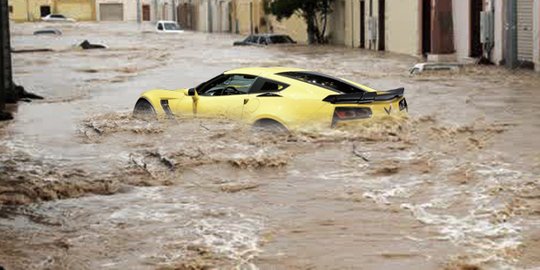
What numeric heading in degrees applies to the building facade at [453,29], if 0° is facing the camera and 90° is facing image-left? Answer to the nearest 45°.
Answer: approximately 45°

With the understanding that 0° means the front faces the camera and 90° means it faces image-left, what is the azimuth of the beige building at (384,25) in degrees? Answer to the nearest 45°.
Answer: approximately 45°

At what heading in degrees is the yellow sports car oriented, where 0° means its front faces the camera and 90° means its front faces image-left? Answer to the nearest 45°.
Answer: approximately 135°

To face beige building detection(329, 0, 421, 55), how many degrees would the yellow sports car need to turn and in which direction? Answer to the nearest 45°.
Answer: approximately 45° to its right

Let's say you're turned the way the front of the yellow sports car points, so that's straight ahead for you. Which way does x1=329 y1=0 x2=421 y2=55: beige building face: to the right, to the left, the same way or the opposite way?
to the left

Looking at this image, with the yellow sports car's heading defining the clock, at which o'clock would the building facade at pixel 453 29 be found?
The building facade is roughly at 2 o'clock from the yellow sports car.

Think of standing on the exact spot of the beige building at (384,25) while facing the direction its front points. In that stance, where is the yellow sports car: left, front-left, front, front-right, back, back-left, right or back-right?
front-left
